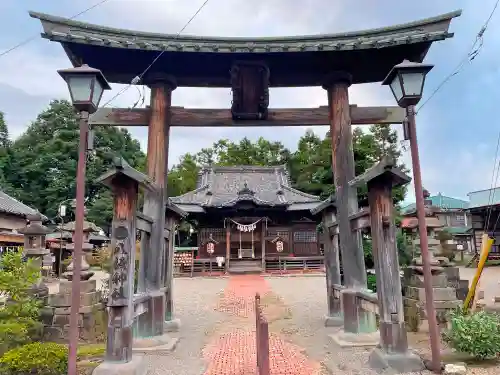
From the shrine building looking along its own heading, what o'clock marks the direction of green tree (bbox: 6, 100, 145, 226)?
The green tree is roughly at 4 o'clock from the shrine building.

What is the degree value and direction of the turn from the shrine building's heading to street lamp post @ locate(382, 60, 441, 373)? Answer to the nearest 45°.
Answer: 0° — it already faces it

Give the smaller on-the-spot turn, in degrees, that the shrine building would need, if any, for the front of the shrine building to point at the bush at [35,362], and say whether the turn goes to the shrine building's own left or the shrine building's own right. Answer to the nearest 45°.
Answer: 0° — it already faces it

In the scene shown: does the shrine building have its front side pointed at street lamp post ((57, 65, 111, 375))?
yes

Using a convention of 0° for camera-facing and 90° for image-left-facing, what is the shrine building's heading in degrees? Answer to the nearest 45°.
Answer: approximately 0°

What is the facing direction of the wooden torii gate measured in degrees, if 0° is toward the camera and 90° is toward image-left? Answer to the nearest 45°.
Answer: approximately 0°
